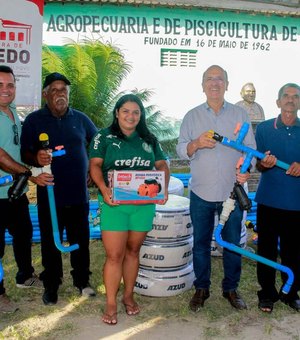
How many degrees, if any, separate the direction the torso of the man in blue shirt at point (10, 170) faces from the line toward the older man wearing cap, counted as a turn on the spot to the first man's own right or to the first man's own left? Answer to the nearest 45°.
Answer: approximately 45° to the first man's own left

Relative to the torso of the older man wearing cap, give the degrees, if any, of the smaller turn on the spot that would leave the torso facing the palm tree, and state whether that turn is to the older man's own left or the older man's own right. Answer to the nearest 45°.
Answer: approximately 180°

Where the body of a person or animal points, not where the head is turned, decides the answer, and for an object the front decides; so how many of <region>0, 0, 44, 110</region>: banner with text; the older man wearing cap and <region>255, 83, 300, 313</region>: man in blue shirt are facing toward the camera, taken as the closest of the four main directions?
3

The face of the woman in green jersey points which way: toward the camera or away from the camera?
toward the camera

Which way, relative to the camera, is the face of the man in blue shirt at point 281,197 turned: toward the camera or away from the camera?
toward the camera

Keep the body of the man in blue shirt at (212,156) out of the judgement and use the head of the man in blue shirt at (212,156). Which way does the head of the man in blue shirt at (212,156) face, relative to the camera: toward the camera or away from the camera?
toward the camera

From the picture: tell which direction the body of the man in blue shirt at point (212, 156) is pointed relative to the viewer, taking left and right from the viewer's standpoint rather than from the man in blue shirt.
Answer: facing the viewer

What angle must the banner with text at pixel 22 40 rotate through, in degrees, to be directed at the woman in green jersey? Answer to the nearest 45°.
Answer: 0° — it already faces them

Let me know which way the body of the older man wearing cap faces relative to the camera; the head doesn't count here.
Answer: toward the camera

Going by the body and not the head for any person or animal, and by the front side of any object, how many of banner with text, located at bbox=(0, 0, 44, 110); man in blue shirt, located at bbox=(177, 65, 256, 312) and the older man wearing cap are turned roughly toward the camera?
3

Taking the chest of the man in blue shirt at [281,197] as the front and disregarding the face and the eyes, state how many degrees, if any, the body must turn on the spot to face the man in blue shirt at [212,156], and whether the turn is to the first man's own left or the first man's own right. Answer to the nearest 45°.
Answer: approximately 45° to the first man's own right

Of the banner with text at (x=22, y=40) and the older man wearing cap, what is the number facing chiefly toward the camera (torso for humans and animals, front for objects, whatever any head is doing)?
2

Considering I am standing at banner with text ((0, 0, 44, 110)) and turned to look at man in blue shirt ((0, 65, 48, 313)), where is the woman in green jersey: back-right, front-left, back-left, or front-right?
front-left
